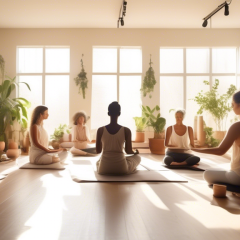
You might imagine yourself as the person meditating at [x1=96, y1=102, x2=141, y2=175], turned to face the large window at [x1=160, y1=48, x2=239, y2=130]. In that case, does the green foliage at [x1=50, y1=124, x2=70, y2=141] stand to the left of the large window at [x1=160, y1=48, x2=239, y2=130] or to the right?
left

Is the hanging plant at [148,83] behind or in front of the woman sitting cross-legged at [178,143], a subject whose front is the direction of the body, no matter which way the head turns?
behind

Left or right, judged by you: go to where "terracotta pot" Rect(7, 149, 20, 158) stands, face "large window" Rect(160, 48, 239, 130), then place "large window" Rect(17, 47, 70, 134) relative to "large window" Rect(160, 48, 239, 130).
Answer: left

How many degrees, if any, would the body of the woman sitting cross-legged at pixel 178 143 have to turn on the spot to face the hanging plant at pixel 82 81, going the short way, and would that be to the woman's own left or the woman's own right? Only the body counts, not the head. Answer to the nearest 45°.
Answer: approximately 135° to the woman's own right

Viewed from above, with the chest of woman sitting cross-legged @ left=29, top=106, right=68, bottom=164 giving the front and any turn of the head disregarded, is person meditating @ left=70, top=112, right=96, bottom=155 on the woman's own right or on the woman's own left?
on the woman's own left

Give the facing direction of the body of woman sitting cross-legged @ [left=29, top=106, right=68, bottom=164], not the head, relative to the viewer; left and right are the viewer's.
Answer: facing to the right of the viewer

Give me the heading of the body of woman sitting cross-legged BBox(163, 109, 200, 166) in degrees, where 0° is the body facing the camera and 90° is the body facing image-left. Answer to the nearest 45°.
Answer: approximately 0°

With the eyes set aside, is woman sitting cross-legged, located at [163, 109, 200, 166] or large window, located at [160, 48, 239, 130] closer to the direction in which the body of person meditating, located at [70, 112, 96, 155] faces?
the woman sitting cross-legged

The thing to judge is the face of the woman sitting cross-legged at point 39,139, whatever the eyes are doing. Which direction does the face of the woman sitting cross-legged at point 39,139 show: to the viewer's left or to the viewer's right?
to the viewer's right

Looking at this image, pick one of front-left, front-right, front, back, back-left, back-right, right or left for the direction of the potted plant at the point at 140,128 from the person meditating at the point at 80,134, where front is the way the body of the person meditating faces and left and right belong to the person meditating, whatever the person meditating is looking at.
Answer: back-left
